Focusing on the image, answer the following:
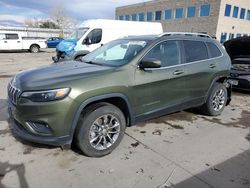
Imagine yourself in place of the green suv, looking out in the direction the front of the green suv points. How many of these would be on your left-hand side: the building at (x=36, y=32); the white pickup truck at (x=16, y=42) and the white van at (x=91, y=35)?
0

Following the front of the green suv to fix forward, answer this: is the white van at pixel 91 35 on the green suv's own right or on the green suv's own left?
on the green suv's own right

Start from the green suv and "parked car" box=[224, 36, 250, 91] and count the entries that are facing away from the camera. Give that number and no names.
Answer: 0

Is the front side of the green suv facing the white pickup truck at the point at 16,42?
no

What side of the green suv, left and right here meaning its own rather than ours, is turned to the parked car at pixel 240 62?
back

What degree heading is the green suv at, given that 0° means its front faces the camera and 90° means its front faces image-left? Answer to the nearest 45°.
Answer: approximately 45°

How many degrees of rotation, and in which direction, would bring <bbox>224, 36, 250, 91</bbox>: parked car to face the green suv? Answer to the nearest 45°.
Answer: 0° — it already faces it

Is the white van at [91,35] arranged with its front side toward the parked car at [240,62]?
no

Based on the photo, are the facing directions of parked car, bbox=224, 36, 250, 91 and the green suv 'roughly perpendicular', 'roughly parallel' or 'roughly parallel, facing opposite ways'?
roughly parallel

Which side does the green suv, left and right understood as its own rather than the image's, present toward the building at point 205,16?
back

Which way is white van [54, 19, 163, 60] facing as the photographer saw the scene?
facing the viewer and to the left of the viewer

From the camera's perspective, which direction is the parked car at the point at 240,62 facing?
toward the camera

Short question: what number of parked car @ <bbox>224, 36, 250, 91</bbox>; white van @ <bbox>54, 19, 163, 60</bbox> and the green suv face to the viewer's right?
0

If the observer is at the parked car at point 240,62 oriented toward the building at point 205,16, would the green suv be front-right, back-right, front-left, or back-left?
back-left

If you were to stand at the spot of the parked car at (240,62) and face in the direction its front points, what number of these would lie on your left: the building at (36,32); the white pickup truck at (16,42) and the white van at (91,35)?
0

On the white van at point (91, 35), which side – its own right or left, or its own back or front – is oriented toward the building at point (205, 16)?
back

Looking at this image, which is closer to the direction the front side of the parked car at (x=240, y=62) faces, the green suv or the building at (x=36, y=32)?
the green suv

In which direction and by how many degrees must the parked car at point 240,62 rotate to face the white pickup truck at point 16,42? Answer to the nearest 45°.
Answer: approximately 90° to its right
